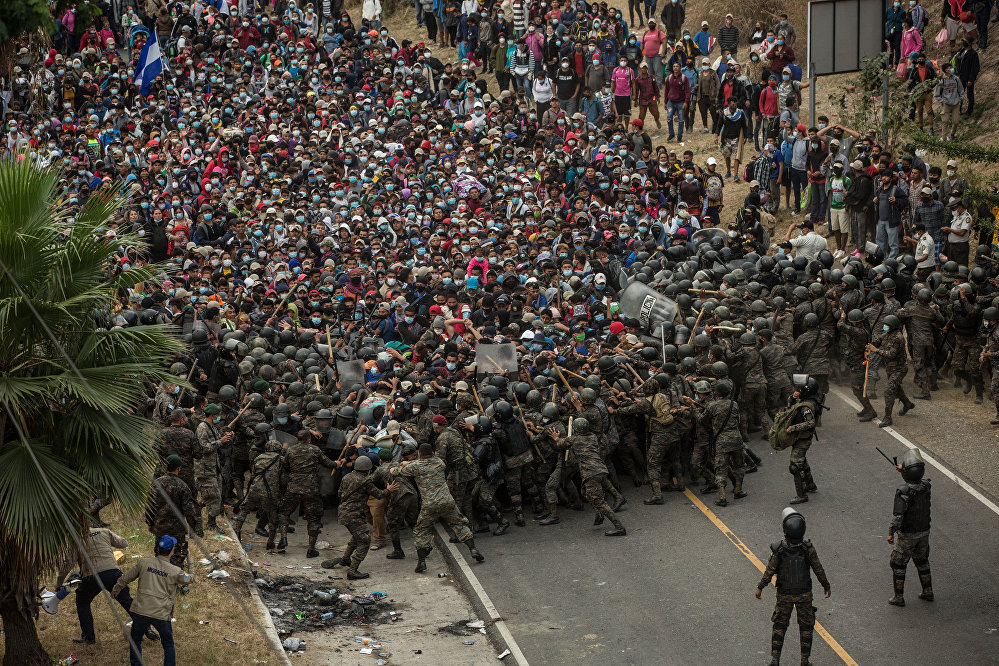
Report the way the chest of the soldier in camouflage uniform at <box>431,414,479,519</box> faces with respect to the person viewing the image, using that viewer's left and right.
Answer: facing away from the viewer and to the left of the viewer

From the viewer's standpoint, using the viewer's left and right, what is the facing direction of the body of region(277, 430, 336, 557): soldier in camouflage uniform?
facing away from the viewer

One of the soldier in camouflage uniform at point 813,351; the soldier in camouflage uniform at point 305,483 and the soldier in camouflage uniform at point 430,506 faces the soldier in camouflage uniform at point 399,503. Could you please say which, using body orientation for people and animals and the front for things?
the soldier in camouflage uniform at point 430,506

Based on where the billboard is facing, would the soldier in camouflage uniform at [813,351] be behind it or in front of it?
behind

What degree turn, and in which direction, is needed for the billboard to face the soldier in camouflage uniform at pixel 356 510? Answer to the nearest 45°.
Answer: approximately 135° to its left

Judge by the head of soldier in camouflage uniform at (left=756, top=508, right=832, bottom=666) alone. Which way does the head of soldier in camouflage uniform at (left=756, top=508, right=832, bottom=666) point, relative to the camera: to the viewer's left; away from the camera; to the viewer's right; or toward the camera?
away from the camera

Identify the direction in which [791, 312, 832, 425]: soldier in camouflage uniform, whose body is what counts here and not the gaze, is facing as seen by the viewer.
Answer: away from the camera

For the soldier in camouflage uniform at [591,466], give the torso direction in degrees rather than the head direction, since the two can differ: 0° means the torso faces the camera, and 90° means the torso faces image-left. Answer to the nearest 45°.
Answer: approximately 135°

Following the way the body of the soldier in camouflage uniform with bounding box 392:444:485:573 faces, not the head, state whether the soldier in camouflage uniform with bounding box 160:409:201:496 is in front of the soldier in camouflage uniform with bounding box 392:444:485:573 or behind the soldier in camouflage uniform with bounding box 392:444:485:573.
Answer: in front

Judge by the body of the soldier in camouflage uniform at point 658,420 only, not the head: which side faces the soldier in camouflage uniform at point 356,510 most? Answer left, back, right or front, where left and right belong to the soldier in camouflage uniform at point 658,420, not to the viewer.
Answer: left

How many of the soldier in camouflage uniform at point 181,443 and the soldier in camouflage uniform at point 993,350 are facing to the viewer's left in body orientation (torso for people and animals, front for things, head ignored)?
1

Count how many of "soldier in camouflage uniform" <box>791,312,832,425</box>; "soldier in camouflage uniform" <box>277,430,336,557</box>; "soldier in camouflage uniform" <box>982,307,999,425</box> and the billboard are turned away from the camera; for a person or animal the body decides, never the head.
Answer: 3

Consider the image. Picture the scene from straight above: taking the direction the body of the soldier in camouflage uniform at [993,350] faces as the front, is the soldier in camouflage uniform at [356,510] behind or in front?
in front

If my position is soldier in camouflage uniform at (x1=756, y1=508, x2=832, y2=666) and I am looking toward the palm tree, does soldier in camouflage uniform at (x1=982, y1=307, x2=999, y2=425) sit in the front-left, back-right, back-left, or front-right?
back-right
